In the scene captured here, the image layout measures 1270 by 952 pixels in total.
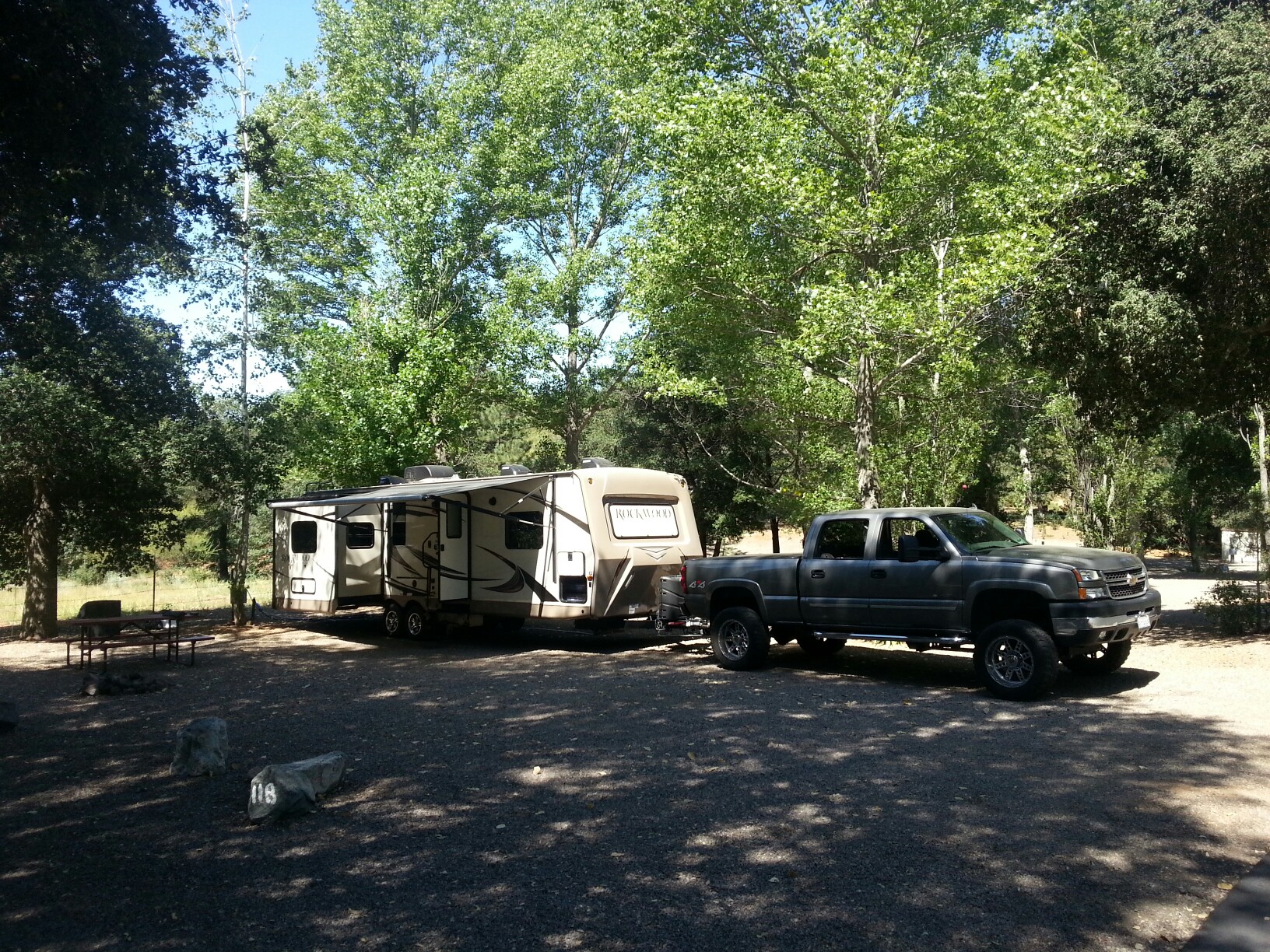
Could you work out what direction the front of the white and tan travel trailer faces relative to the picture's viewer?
facing the viewer and to the right of the viewer

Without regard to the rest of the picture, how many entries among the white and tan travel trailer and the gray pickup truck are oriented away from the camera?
0

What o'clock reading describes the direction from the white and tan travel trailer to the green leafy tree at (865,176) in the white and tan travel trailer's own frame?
The green leafy tree is roughly at 11 o'clock from the white and tan travel trailer.

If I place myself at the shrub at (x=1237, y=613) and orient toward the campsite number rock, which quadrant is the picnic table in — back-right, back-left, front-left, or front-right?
front-right

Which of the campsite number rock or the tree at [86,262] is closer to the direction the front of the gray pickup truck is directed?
the campsite number rock

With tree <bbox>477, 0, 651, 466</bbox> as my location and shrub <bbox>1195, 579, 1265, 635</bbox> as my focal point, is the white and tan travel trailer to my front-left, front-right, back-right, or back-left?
front-right

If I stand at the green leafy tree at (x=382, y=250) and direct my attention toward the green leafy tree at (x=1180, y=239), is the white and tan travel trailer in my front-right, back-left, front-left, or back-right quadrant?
front-right

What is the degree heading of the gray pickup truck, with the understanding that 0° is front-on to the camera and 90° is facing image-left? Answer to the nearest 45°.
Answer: approximately 315°

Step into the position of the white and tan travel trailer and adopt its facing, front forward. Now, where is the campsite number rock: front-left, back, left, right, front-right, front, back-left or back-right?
front-right

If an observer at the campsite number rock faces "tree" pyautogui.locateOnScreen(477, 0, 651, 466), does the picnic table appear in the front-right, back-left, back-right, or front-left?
front-left

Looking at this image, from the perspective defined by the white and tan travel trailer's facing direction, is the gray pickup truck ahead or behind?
ahead

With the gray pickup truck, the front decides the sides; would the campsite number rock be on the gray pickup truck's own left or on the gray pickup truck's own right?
on the gray pickup truck's own right
